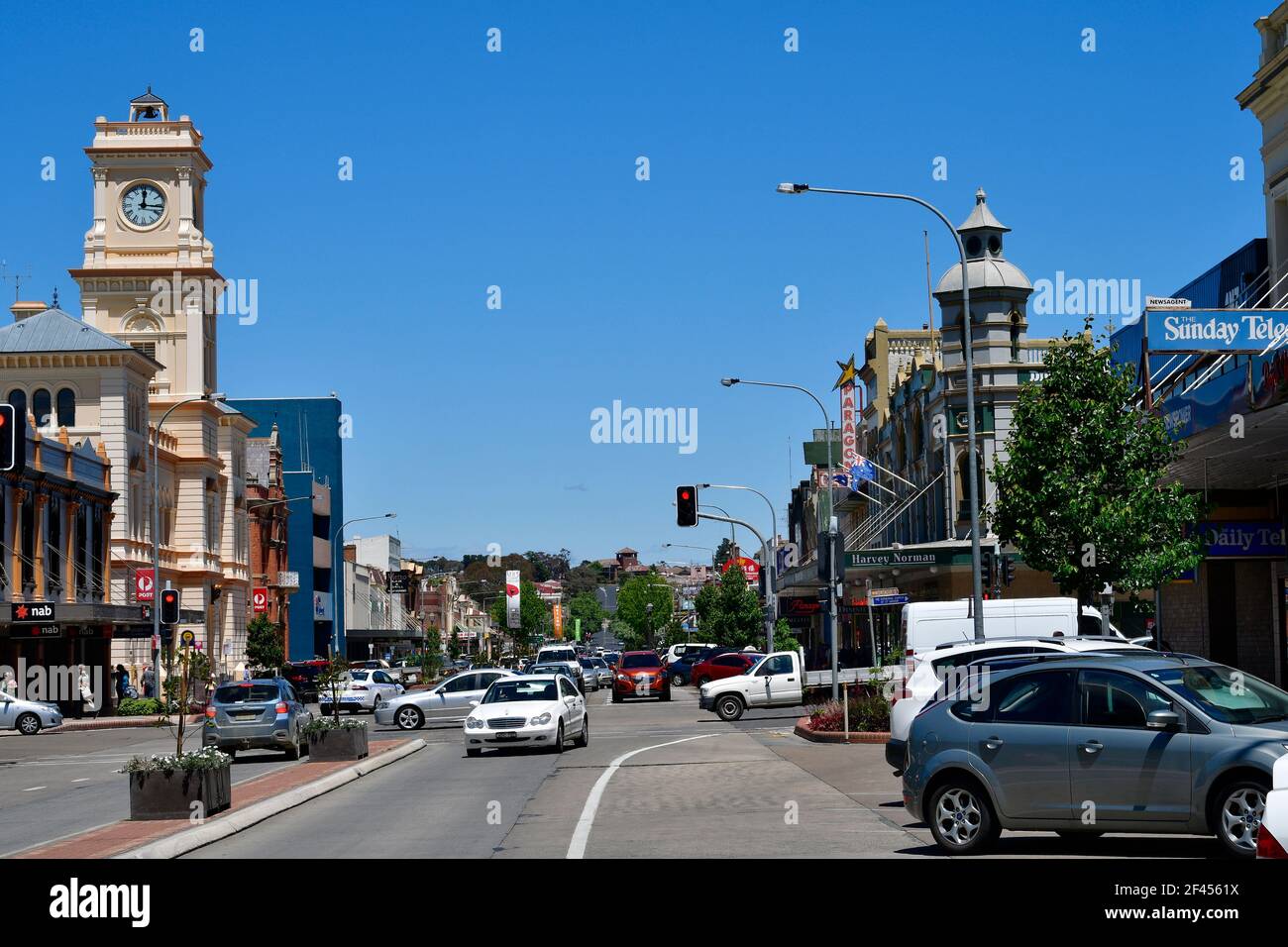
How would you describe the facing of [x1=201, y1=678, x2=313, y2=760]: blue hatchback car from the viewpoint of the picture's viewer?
facing away from the viewer

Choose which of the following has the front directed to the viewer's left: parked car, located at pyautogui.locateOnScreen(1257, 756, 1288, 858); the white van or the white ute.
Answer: the white ute

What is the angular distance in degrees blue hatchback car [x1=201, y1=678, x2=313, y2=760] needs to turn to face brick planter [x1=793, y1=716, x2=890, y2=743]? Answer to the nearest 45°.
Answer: approximately 90° to its right

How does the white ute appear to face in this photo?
to the viewer's left

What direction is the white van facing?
to the viewer's right

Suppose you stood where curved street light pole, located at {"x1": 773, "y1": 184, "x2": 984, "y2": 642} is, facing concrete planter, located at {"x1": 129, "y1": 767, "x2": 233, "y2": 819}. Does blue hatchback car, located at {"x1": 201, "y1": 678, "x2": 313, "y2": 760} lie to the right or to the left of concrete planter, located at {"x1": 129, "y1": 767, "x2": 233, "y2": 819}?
right

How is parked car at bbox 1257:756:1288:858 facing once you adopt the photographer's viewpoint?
facing to the right of the viewer

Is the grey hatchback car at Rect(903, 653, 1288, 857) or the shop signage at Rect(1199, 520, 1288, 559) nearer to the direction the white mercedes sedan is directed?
the grey hatchback car

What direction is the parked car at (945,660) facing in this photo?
to the viewer's right

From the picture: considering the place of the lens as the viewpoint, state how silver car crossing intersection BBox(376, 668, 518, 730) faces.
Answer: facing to the left of the viewer

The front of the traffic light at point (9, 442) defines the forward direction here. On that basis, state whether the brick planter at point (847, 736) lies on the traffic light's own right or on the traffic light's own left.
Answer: on the traffic light's own left
